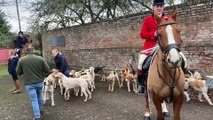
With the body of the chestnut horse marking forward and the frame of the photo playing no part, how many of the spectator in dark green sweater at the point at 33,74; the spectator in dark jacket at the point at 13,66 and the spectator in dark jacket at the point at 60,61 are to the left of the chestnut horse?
0

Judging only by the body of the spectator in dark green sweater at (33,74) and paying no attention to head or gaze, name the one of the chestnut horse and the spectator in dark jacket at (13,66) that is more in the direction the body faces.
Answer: the spectator in dark jacket

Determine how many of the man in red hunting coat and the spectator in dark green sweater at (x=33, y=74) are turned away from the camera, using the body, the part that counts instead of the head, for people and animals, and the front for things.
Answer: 1

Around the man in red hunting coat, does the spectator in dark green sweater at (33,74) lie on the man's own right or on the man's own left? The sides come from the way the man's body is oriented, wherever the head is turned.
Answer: on the man's own right

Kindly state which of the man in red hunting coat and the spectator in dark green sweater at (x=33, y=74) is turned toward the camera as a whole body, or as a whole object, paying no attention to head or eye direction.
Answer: the man in red hunting coat

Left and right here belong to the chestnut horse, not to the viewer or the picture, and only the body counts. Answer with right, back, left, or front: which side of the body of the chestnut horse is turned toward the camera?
front

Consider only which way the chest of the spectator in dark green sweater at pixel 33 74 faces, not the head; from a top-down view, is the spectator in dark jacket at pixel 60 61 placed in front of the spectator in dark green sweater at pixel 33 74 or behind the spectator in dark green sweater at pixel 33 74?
in front

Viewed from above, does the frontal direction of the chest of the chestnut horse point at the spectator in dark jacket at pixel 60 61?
no

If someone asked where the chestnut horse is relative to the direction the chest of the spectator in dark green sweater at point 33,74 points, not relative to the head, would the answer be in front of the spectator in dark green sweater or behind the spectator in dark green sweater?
behind

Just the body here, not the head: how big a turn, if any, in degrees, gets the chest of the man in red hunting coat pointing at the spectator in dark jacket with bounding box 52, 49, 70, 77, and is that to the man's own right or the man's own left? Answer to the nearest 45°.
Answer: approximately 135° to the man's own right

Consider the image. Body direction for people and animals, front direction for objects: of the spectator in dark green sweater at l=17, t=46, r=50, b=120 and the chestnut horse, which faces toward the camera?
the chestnut horse

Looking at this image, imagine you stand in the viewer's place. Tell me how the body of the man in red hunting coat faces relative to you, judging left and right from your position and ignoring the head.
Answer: facing the viewer

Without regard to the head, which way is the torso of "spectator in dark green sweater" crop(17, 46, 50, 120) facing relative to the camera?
away from the camera

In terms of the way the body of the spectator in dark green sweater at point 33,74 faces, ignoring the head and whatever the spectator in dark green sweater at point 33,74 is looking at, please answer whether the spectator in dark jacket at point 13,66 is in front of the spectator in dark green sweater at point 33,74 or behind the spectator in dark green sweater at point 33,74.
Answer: in front
